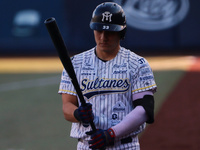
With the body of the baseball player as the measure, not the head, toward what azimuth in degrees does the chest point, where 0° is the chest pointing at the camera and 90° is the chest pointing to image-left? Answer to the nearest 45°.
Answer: approximately 0°
